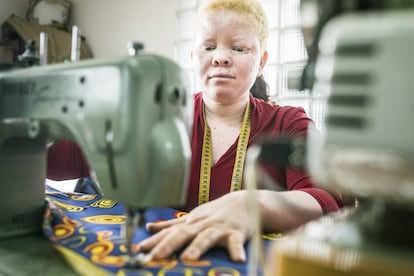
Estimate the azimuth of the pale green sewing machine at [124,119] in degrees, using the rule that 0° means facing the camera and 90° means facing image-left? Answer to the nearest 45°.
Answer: approximately 225°
